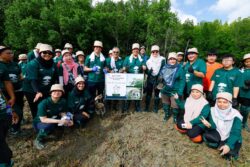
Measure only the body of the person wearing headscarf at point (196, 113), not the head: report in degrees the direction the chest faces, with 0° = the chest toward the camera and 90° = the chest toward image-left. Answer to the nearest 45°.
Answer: approximately 45°

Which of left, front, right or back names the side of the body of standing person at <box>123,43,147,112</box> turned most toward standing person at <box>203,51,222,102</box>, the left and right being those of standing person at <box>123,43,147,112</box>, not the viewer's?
left

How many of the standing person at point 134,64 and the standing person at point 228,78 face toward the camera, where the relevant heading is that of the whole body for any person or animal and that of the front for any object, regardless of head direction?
2

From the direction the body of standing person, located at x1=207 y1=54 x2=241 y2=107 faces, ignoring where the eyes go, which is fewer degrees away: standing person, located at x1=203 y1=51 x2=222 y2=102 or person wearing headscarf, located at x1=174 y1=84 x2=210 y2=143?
the person wearing headscarf

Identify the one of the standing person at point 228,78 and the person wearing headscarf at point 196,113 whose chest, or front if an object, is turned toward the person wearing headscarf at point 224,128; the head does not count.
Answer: the standing person

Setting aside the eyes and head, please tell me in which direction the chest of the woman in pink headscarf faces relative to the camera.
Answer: toward the camera

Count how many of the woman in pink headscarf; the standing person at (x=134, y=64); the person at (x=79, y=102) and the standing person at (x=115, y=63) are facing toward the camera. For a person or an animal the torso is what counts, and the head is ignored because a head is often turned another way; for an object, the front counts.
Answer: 4

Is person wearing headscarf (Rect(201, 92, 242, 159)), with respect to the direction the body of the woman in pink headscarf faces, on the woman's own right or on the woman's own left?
on the woman's own left

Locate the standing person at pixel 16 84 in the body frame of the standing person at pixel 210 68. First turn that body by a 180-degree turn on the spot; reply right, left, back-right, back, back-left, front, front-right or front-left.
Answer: back-left

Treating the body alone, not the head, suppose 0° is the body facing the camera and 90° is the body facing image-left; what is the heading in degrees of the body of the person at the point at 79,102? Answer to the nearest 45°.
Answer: approximately 0°

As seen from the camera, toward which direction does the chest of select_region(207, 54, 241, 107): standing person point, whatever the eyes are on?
toward the camera

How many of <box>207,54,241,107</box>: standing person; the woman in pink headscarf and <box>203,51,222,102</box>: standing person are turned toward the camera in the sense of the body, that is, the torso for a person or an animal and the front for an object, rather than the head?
3

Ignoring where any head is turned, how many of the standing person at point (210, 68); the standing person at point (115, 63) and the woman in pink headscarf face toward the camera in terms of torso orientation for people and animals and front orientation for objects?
3

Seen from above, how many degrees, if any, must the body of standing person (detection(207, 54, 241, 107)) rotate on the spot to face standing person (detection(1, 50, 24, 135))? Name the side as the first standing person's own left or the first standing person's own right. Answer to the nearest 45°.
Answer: approximately 45° to the first standing person's own right

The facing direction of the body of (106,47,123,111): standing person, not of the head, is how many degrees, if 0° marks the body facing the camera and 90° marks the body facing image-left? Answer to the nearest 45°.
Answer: approximately 0°

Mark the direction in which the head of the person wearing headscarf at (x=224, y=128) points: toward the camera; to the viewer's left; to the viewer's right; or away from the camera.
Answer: toward the camera

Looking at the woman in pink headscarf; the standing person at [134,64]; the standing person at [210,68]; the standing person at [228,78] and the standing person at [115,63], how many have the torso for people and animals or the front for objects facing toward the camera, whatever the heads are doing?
5
